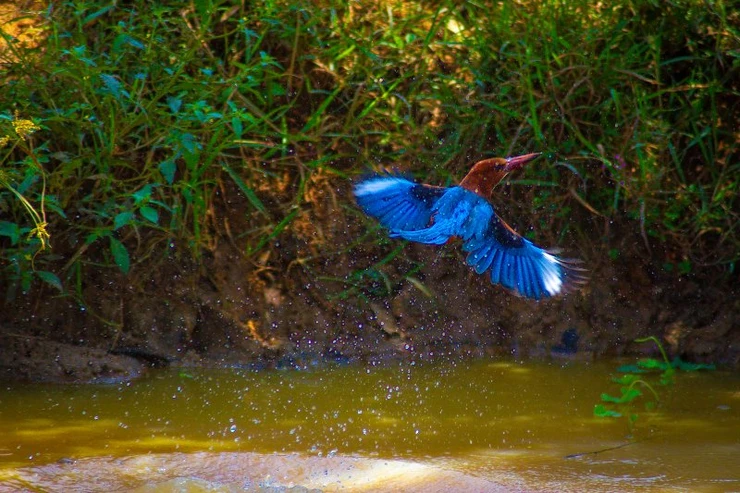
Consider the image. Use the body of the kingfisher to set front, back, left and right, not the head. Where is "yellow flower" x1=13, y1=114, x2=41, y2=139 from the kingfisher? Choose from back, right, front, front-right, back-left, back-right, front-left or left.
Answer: back-left

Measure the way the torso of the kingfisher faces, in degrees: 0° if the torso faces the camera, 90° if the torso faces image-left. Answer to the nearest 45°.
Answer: approximately 225°
